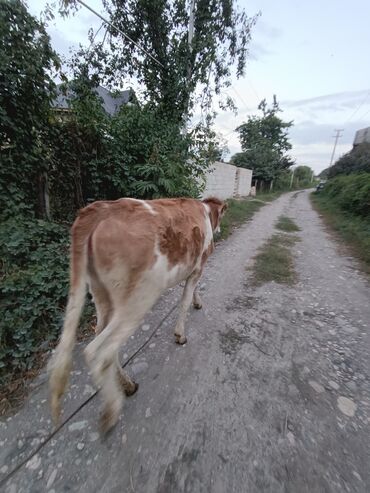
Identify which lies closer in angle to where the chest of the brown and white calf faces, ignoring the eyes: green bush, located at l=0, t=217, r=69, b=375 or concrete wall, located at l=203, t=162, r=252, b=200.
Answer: the concrete wall

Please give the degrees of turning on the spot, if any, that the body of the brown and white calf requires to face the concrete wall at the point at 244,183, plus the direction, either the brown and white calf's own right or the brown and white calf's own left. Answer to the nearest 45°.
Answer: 0° — it already faces it

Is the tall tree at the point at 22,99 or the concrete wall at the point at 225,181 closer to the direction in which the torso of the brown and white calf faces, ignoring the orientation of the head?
the concrete wall

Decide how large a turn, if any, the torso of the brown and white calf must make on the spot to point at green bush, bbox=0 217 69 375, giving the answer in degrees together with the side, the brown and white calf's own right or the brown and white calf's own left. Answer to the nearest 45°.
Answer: approximately 90° to the brown and white calf's own left

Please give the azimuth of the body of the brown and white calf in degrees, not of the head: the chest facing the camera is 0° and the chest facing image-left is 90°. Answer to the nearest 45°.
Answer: approximately 225°

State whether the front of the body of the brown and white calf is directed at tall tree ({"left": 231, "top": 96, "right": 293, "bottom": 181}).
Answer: yes
